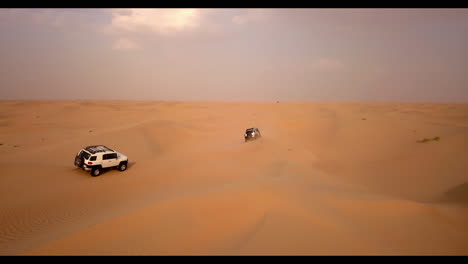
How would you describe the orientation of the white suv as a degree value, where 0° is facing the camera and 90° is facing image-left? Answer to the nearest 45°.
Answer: approximately 225°
